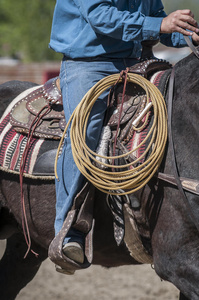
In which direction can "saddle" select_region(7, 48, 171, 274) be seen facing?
to the viewer's right

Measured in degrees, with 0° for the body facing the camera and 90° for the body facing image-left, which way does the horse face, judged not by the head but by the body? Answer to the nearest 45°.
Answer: approximately 270°

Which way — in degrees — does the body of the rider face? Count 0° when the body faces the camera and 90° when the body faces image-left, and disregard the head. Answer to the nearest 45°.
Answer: approximately 270°
